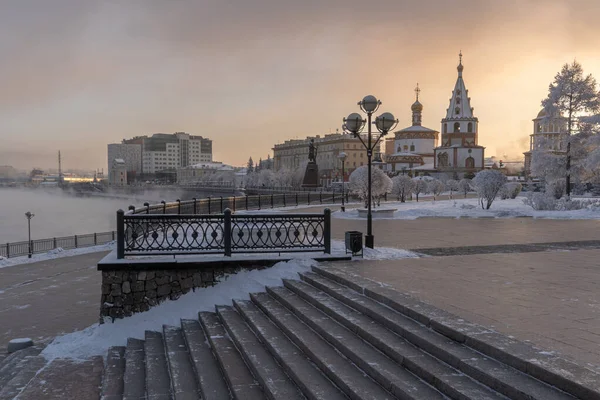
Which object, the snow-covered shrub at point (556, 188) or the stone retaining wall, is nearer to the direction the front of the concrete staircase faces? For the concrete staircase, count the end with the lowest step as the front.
the stone retaining wall

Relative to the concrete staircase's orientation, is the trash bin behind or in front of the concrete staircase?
behind

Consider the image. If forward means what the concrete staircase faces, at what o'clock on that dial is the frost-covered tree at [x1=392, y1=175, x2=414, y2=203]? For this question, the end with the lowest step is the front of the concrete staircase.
The frost-covered tree is roughly at 5 o'clock from the concrete staircase.

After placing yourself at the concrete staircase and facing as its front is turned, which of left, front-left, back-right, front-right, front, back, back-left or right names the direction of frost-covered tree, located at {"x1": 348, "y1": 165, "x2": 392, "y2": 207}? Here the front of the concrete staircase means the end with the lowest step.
back-right

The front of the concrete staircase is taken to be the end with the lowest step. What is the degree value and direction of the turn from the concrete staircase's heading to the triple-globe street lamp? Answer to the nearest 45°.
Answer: approximately 135° to its right

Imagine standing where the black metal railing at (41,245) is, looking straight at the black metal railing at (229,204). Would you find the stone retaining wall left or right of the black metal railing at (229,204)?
right

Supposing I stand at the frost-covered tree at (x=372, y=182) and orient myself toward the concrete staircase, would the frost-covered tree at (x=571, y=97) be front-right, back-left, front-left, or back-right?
back-left

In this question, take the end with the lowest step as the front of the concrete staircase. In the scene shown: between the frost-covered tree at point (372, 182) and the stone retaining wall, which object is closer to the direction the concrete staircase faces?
the stone retaining wall

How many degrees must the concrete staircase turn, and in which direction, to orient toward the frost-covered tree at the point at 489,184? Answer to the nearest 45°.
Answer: approximately 135° to its right

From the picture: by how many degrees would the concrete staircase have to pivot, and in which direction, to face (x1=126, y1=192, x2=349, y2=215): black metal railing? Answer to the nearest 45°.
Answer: approximately 135° to its right

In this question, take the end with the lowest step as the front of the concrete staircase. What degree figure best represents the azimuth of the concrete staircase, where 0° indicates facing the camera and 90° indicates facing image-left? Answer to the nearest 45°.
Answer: approximately 45°

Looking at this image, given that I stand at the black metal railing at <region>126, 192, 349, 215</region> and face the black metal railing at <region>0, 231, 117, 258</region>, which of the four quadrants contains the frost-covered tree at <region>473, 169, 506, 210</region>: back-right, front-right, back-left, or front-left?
back-right

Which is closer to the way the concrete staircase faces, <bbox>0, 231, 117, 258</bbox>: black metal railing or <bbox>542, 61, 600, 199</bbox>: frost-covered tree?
the black metal railing

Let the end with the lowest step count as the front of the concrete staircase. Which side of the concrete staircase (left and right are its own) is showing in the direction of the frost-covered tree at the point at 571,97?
back
